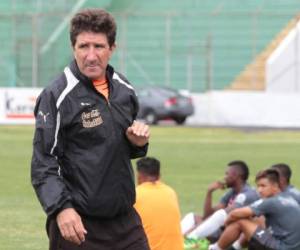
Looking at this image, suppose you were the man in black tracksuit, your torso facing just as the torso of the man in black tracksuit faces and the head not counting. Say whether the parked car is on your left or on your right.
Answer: on your left

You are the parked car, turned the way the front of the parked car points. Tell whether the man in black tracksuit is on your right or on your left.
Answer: on your left

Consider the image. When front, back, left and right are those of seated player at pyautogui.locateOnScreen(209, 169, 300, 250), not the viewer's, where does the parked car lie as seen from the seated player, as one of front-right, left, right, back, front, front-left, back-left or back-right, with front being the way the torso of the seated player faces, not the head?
right

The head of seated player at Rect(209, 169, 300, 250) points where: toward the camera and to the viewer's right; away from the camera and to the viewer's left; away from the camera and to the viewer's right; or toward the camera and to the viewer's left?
toward the camera and to the viewer's left

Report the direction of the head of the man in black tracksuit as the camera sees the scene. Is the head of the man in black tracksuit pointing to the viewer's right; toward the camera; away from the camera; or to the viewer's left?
toward the camera

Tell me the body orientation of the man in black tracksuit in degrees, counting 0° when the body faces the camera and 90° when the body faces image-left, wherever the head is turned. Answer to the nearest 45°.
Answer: approximately 315°

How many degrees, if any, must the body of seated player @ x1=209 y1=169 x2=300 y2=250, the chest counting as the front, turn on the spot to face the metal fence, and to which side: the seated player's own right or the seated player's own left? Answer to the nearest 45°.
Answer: approximately 90° to the seated player's own right

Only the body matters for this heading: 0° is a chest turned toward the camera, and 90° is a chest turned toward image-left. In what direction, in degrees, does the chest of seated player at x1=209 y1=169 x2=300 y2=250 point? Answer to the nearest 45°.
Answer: approximately 90°

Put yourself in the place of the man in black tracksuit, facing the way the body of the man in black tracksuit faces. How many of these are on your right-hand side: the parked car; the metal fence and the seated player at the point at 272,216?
0

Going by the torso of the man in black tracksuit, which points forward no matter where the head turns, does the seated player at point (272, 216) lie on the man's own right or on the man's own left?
on the man's own left

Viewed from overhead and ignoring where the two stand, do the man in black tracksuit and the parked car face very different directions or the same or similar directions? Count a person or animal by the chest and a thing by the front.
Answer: very different directions
